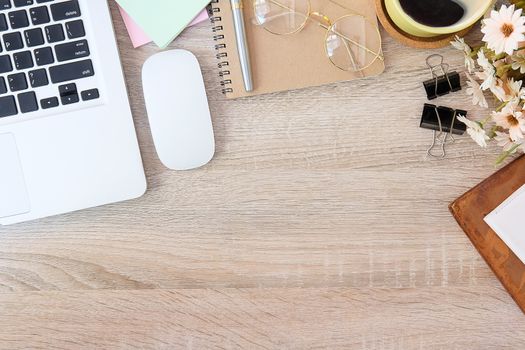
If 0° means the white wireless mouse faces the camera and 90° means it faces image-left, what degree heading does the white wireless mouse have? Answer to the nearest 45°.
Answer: approximately 180°

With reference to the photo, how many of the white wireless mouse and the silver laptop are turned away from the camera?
1

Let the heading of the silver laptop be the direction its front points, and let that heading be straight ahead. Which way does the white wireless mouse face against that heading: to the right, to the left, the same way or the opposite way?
the opposite way

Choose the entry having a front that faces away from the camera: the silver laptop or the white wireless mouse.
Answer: the white wireless mouse

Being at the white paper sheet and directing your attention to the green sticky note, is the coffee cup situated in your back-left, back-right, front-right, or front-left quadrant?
front-right

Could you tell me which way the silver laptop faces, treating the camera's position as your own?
facing the viewer

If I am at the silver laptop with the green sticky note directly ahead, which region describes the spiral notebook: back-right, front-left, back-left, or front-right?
front-right
